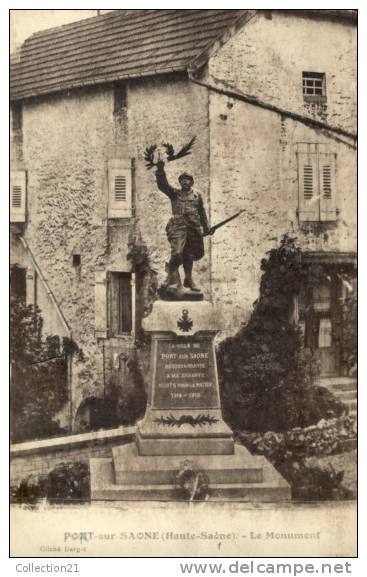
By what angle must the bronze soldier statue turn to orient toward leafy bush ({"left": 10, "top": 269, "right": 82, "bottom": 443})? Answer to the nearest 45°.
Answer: approximately 90° to its right

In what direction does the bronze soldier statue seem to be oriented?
toward the camera
